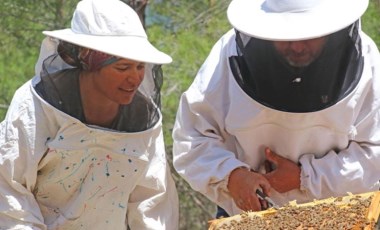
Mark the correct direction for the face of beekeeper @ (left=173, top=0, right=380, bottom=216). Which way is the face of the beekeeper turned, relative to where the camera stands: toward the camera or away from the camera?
toward the camera

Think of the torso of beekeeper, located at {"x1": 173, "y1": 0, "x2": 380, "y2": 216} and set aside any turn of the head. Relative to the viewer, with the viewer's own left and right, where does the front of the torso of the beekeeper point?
facing the viewer

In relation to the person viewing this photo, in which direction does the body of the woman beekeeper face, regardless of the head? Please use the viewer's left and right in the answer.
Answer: facing the viewer and to the right of the viewer

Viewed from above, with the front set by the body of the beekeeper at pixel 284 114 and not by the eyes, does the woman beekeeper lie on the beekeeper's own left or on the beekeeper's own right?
on the beekeeper's own right
